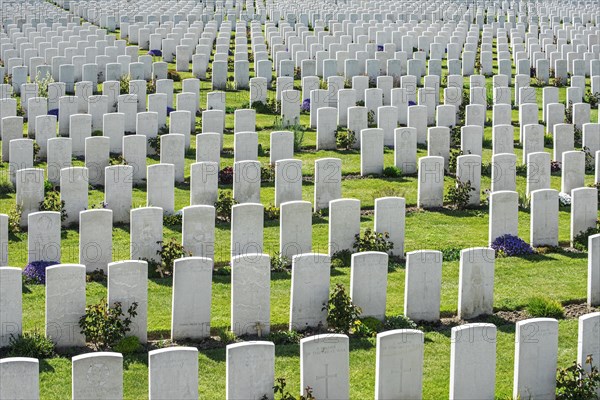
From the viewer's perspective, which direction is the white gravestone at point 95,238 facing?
toward the camera

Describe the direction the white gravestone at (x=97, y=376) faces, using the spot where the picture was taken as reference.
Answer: facing the viewer

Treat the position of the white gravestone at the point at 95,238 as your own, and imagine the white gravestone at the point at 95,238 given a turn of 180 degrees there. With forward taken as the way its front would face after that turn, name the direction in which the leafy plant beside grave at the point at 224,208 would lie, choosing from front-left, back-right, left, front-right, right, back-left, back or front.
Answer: front-right

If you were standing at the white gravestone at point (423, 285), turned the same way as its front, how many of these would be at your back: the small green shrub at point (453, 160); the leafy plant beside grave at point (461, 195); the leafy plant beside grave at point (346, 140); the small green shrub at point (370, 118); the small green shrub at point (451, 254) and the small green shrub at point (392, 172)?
6

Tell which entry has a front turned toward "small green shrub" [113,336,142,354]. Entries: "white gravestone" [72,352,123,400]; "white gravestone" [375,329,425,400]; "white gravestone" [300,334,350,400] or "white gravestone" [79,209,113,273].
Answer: "white gravestone" [79,209,113,273]

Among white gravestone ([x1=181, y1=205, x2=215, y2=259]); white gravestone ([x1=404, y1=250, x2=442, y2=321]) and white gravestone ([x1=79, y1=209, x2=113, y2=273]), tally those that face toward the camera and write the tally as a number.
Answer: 3

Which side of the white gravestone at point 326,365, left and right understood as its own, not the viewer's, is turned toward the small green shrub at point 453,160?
back

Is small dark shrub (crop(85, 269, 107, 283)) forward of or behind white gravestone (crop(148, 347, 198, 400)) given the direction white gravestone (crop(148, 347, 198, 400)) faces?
behind

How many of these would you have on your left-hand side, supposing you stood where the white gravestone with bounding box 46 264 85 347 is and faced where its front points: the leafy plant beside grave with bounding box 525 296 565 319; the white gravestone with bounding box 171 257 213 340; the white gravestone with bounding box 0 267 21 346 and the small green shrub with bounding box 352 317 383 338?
3

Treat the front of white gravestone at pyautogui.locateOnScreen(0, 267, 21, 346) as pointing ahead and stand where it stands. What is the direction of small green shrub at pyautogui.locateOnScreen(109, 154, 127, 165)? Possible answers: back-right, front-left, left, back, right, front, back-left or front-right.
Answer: back

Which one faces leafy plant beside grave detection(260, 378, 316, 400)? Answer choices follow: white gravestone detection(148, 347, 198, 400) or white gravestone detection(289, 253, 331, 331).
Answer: white gravestone detection(289, 253, 331, 331)

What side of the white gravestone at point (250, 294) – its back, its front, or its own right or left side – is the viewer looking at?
front

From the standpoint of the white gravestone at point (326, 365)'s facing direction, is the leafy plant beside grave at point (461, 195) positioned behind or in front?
behind

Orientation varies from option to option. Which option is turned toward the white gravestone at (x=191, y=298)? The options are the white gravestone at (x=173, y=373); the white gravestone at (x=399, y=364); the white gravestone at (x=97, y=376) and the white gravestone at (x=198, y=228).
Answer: the white gravestone at (x=198, y=228)

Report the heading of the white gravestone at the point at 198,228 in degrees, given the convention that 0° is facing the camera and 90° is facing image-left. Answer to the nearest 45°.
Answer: approximately 0°
